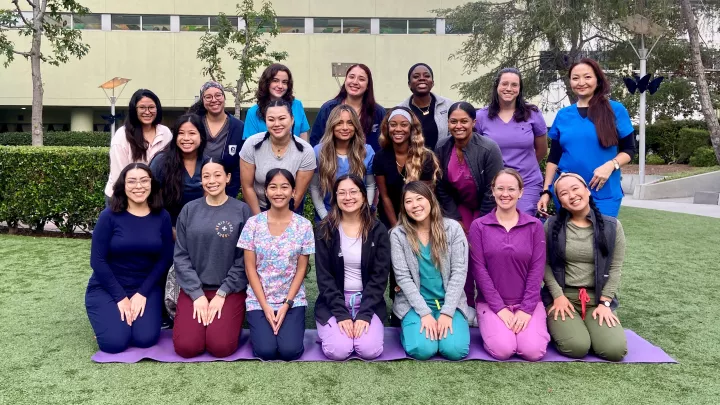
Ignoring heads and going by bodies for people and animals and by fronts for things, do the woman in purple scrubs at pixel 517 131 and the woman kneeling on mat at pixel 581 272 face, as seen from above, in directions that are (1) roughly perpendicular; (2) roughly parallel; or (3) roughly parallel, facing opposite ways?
roughly parallel

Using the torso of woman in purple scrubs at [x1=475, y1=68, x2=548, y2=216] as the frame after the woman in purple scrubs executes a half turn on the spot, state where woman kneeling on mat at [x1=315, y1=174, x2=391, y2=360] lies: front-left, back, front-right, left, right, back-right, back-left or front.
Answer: back-left

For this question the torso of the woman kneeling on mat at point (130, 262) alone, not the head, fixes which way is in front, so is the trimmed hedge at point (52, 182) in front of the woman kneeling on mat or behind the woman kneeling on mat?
behind

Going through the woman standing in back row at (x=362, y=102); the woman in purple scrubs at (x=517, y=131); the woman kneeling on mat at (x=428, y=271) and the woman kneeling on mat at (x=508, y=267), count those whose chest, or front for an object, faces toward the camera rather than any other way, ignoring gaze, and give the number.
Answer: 4

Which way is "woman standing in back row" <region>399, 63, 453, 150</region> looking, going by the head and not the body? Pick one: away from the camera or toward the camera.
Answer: toward the camera

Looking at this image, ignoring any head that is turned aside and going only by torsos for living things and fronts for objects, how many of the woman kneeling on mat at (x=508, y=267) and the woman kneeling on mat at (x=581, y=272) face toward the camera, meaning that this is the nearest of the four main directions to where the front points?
2

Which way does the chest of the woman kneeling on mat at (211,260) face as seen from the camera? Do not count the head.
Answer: toward the camera

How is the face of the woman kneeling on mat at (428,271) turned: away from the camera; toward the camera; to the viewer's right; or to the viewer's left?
toward the camera

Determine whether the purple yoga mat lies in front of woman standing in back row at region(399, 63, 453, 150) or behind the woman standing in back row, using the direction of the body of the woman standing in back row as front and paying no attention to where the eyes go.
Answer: in front

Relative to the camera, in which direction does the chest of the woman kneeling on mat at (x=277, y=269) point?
toward the camera

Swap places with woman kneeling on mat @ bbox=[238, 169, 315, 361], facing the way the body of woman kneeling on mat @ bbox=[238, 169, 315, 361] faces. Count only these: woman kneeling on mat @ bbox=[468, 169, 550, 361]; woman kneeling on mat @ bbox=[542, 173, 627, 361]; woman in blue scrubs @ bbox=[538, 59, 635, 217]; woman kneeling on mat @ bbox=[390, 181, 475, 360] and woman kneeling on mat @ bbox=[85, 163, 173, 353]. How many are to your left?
4

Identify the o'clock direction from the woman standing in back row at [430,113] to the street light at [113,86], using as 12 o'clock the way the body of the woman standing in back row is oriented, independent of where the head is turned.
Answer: The street light is roughly at 5 o'clock from the woman standing in back row.

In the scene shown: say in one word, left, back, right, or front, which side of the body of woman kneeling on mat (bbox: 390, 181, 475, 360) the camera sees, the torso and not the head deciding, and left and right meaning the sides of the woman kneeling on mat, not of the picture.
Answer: front
